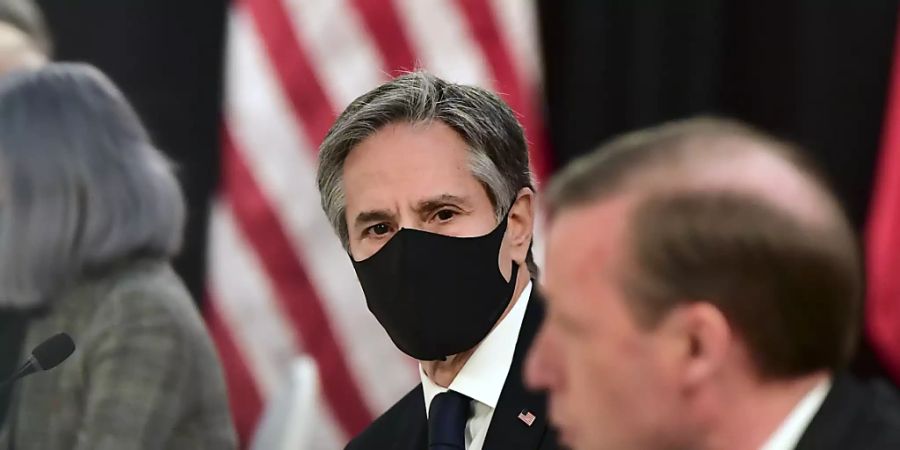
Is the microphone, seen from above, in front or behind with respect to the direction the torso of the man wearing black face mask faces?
in front

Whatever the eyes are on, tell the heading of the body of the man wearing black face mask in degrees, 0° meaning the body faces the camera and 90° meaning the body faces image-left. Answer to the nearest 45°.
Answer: approximately 45°

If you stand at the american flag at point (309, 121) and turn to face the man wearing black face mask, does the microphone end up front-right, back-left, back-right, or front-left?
front-right

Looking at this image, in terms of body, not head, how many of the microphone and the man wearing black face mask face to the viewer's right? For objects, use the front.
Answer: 1

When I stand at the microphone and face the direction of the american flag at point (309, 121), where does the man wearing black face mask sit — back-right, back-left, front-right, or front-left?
front-right

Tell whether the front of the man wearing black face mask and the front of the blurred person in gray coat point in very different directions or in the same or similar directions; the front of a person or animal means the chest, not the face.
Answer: same or similar directions

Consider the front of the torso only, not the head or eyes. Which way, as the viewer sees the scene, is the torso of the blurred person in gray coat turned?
to the viewer's left

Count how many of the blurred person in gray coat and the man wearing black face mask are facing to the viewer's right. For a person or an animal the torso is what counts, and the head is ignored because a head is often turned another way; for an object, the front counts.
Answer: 0

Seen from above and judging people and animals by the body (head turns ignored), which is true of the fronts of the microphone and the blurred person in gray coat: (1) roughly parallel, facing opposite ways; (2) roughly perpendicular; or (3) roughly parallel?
roughly parallel, facing opposite ways

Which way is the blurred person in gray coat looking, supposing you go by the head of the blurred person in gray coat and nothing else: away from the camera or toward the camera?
away from the camera

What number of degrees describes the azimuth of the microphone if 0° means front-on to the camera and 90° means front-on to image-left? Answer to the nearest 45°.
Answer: approximately 270°

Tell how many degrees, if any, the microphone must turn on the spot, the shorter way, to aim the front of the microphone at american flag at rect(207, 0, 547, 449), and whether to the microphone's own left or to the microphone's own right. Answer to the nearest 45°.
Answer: approximately 45° to the microphone's own left
